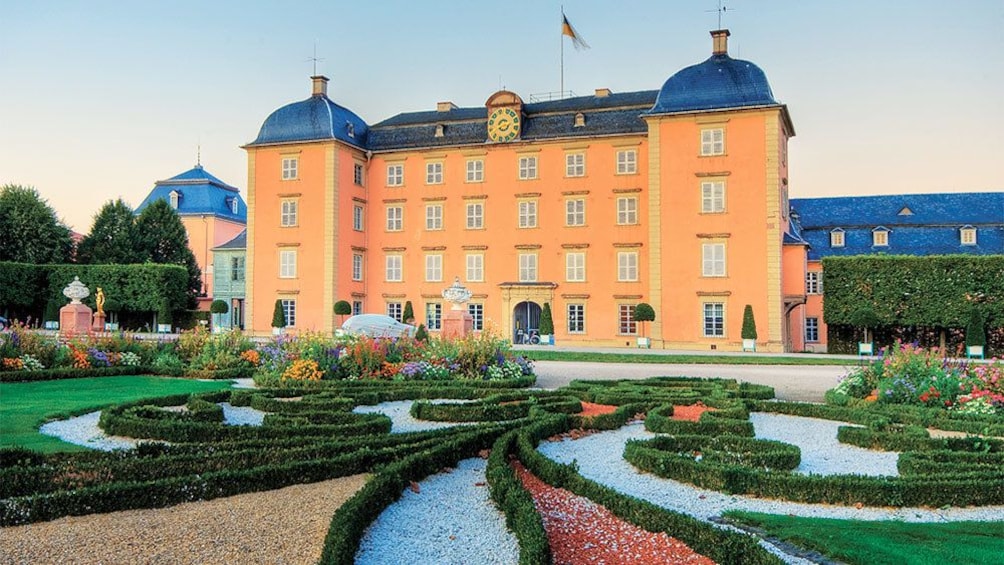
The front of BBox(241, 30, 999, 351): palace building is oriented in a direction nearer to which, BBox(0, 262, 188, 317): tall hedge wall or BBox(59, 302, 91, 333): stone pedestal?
the stone pedestal

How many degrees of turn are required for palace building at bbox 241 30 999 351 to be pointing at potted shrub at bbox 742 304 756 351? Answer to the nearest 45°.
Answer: approximately 45° to its left

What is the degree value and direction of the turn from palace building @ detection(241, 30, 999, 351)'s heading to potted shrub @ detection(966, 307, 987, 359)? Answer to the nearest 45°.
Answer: approximately 45° to its left

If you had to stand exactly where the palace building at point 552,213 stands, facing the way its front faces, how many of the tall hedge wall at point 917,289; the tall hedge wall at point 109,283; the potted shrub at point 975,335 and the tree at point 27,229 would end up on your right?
2

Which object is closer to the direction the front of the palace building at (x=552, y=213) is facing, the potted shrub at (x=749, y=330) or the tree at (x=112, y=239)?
the potted shrub

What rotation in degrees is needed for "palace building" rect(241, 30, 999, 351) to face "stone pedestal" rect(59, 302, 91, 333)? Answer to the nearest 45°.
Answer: approximately 45° to its right

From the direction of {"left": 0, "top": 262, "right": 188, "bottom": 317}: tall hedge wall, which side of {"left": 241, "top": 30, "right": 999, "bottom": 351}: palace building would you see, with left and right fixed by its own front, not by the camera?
right

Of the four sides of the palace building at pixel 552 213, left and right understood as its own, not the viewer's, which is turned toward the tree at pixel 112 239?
right

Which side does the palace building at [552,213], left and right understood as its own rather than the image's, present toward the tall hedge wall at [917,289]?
left

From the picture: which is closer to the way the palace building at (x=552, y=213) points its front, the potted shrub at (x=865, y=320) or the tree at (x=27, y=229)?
the potted shrub

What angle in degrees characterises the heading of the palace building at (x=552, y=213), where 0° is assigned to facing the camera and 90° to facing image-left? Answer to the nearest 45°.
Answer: approximately 0°

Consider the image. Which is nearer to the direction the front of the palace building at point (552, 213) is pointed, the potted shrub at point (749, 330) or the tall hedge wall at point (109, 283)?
the potted shrub
